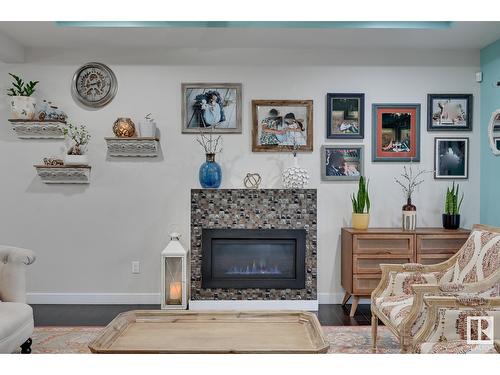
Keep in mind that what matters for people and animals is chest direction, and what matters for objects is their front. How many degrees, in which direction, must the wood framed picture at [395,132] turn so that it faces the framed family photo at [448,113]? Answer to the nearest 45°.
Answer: approximately 90° to its left

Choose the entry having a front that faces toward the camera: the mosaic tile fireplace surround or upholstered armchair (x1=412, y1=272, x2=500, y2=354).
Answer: the mosaic tile fireplace surround

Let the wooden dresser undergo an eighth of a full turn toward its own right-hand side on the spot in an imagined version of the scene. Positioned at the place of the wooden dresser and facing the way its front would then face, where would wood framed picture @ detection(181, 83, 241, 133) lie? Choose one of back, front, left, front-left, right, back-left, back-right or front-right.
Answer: front-right

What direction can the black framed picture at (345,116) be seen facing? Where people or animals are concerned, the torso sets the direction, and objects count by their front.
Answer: toward the camera

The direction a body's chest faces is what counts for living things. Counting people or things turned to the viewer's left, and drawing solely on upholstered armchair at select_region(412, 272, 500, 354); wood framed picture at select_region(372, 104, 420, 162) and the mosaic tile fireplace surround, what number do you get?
1

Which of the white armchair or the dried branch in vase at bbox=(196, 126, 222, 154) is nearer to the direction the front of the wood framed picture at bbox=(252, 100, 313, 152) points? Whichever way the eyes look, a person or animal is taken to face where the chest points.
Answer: the white armchair

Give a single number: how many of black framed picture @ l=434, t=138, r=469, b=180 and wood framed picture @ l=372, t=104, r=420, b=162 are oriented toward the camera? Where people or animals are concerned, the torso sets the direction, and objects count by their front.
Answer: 2

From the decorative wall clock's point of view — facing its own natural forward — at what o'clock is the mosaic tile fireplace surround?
The mosaic tile fireplace surround is roughly at 10 o'clock from the decorative wall clock.

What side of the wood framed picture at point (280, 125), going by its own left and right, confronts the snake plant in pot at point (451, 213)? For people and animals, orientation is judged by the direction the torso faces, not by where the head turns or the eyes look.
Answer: left

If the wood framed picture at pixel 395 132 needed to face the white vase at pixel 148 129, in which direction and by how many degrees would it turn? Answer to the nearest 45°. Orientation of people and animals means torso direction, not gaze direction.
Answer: approximately 90° to its right

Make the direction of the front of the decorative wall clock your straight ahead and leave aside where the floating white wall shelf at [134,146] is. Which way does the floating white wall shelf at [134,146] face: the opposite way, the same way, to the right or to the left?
the same way

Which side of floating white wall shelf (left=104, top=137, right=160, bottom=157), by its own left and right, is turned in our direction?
front

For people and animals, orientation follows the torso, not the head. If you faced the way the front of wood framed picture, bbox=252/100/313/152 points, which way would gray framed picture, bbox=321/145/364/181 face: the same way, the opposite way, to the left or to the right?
the same way

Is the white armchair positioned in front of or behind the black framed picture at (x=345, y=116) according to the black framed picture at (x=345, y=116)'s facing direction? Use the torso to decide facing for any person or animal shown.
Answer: in front

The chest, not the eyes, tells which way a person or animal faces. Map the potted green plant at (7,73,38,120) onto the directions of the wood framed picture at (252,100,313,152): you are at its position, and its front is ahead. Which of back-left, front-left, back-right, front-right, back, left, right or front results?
right

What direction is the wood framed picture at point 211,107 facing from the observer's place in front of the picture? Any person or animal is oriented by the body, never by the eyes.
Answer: facing the viewer

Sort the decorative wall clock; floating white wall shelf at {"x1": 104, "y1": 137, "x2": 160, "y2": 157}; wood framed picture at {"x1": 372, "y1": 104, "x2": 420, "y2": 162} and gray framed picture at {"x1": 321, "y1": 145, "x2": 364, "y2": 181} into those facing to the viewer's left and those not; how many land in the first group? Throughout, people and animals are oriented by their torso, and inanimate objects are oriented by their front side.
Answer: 0

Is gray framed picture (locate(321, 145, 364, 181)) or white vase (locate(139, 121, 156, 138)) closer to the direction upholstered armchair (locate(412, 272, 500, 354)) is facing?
the white vase

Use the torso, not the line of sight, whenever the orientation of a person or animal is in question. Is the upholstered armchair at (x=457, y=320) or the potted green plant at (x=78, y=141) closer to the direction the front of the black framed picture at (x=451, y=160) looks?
the upholstered armchair

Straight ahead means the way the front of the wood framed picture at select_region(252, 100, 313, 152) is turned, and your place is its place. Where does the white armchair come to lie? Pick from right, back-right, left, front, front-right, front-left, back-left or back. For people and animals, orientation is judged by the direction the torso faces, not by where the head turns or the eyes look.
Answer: front-right

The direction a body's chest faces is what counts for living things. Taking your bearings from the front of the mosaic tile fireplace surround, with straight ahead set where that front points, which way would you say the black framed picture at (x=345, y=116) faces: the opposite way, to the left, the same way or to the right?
the same way
